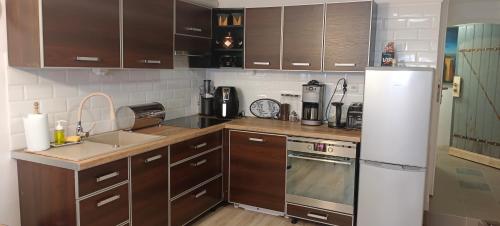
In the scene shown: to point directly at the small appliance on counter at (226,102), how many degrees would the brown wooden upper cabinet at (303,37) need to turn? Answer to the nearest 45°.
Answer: approximately 135° to its right

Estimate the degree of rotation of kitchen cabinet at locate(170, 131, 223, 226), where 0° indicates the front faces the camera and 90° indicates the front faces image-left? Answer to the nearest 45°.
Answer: approximately 315°

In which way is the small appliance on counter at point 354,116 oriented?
toward the camera

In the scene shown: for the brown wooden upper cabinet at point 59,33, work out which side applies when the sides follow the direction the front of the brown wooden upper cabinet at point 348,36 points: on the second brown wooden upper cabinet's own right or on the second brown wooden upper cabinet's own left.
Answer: on the second brown wooden upper cabinet's own right

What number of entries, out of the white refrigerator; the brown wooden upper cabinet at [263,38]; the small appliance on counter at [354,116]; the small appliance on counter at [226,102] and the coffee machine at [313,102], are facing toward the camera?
5

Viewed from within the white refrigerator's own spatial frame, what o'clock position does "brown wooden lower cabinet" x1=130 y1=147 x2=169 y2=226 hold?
The brown wooden lower cabinet is roughly at 2 o'clock from the white refrigerator.

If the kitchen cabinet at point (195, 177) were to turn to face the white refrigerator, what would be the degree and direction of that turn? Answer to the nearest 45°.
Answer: approximately 45° to its left

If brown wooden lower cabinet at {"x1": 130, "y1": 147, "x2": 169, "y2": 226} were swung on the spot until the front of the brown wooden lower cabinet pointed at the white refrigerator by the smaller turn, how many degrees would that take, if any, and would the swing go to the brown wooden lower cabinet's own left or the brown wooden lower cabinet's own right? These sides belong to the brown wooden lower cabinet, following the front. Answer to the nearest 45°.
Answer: approximately 45° to the brown wooden lower cabinet's own left

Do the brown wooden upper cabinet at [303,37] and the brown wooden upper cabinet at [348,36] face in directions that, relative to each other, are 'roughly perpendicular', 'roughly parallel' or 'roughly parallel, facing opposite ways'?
roughly parallel

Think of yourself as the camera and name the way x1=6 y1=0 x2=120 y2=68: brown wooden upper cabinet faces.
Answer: facing the viewer and to the right of the viewer

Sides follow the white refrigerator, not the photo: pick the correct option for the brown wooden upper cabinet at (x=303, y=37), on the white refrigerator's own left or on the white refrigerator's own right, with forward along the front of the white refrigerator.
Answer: on the white refrigerator's own right

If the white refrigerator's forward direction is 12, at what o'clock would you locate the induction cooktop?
The induction cooktop is roughly at 3 o'clock from the white refrigerator.

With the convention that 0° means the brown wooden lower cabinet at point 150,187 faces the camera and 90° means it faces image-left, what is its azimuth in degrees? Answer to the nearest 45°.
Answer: approximately 315°

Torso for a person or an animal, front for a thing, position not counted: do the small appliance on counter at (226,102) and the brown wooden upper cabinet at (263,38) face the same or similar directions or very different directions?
same or similar directions

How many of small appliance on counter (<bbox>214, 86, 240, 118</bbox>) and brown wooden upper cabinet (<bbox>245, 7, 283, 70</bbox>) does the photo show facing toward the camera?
2

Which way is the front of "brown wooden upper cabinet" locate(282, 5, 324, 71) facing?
toward the camera
